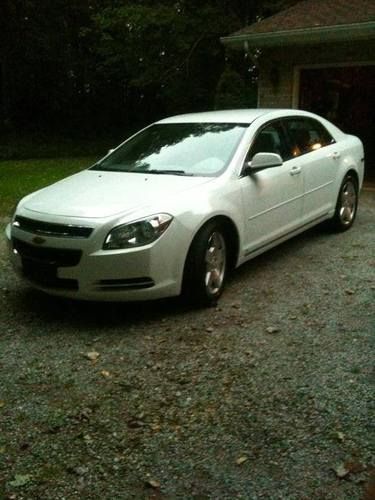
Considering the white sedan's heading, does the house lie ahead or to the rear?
to the rear

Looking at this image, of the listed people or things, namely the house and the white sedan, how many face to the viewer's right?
0

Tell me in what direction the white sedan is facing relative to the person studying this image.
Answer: facing the viewer and to the left of the viewer

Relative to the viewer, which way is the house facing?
toward the camera

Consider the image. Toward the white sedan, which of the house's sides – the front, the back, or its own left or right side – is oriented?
front
